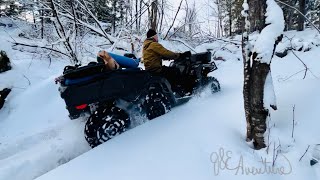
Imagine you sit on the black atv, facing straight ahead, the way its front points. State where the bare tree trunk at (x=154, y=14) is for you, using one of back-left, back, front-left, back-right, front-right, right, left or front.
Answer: front-left

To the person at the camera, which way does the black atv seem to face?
facing away from the viewer and to the right of the viewer

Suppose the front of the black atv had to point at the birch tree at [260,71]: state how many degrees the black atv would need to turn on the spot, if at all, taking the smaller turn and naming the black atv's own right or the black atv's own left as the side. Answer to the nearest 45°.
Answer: approximately 90° to the black atv's own right

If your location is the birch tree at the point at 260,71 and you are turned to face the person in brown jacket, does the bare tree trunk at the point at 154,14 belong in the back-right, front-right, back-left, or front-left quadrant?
front-right
